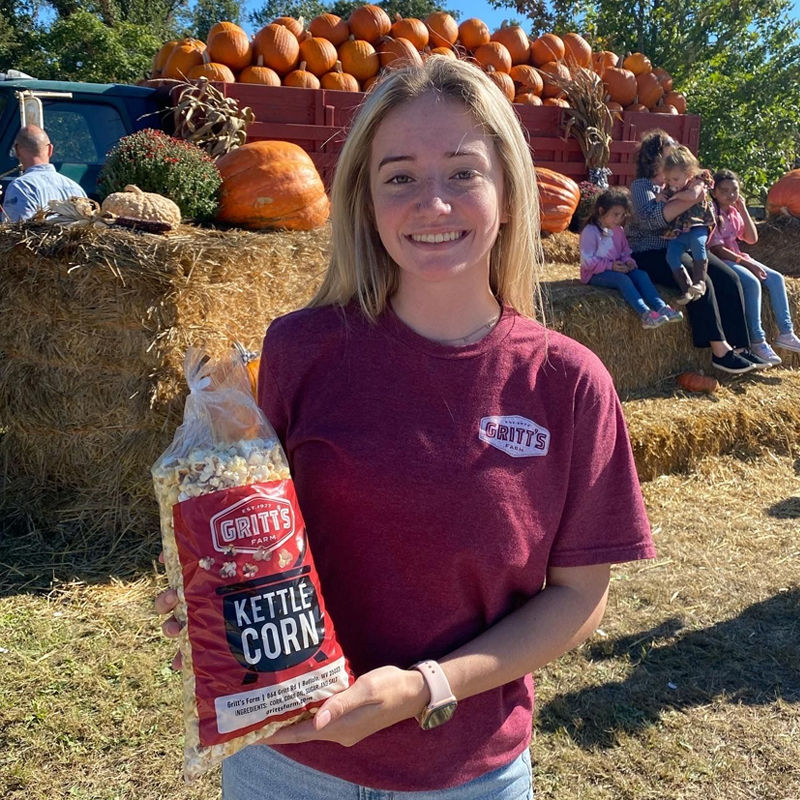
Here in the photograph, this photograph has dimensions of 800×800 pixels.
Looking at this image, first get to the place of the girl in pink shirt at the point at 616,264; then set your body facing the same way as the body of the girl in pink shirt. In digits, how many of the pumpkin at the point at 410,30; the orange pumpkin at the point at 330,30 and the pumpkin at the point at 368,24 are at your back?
3

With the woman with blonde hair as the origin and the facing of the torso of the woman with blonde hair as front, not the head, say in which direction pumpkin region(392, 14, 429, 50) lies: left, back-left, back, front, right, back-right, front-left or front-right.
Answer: back

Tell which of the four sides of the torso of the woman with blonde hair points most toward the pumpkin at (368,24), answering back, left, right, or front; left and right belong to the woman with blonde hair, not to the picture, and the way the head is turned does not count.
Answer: back

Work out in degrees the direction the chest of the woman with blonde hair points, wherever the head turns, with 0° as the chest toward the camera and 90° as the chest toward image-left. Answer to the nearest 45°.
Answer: approximately 0°

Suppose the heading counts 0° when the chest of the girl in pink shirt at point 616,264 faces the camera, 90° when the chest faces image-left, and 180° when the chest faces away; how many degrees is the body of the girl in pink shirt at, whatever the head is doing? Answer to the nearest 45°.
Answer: approximately 315°

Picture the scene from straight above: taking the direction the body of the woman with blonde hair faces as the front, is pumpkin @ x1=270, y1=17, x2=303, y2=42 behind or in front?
behind

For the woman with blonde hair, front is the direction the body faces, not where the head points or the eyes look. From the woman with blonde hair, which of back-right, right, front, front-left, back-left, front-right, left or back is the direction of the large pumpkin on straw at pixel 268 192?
back

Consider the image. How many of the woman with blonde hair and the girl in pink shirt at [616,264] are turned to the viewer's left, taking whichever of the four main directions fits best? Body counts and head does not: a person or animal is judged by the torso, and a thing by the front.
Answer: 0

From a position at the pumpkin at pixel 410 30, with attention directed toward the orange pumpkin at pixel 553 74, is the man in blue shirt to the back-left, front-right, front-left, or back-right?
back-right

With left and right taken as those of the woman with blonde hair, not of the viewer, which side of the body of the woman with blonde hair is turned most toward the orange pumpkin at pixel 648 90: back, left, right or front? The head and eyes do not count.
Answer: back

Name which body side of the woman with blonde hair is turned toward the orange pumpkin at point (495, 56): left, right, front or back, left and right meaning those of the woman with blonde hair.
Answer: back

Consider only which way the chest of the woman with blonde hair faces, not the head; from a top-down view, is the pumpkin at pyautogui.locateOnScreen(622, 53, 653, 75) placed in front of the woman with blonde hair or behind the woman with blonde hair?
behind

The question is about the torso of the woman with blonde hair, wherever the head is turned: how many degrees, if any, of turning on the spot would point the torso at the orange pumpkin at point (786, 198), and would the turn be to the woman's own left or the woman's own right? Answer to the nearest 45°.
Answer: approximately 135° to the woman's own left
